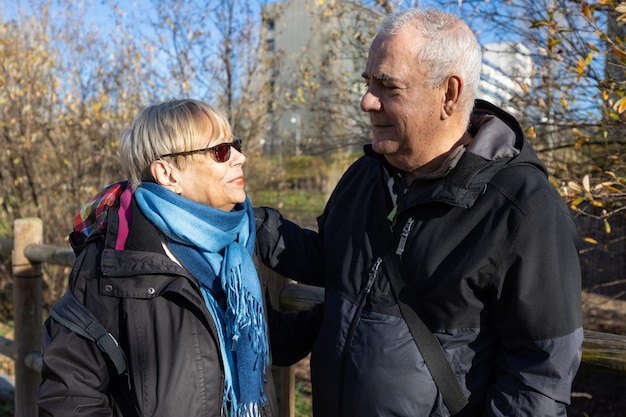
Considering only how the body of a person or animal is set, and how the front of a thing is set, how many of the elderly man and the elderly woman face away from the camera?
0

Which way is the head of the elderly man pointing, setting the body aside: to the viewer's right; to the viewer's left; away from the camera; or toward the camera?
to the viewer's left

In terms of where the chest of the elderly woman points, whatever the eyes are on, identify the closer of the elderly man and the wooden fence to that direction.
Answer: the elderly man

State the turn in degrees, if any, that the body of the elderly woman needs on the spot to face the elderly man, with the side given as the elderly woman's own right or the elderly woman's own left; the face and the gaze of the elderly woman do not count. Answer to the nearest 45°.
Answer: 0° — they already face them

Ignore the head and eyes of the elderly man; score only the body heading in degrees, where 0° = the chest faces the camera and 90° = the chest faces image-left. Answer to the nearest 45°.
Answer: approximately 45°

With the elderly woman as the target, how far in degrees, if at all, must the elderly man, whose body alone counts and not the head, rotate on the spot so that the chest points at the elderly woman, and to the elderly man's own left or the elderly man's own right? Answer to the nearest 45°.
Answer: approximately 45° to the elderly man's own right

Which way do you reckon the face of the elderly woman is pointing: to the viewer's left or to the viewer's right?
to the viewer's right

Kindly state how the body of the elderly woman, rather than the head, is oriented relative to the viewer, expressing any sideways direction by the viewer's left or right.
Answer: facing the viewer and to the right of the viewer

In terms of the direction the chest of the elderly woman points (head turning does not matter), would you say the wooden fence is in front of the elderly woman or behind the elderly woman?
behind
